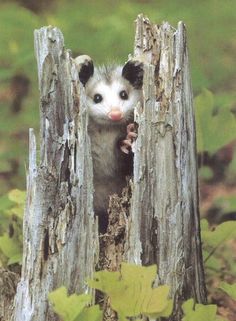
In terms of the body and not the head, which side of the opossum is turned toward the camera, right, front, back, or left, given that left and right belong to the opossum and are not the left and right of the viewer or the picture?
front
